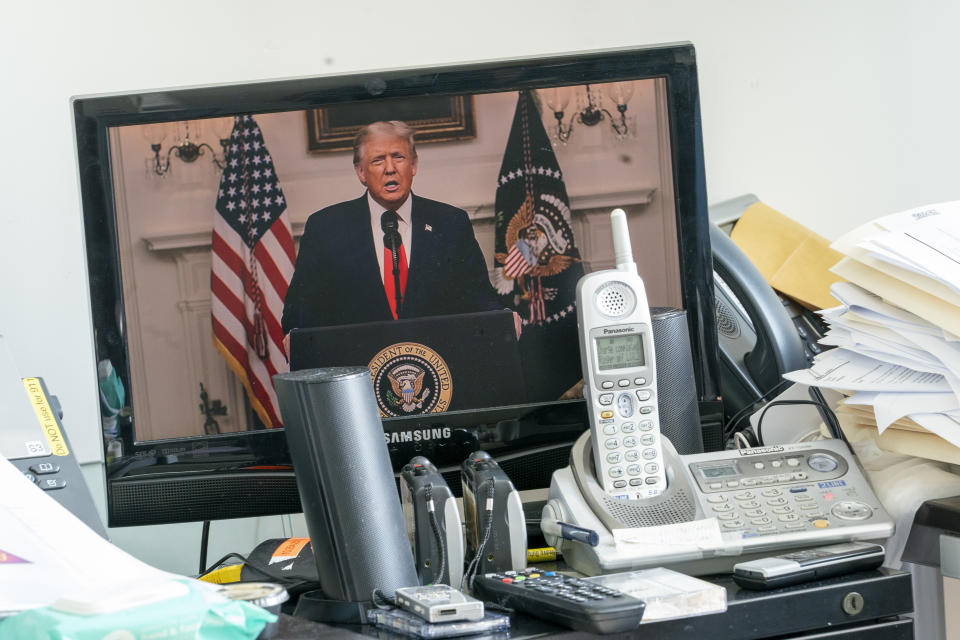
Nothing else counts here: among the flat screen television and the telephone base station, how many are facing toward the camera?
2

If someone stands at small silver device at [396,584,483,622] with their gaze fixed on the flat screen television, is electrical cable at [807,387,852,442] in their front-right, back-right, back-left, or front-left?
front-right

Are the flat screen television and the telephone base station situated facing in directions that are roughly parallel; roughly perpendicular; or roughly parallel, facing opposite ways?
roughly parallel

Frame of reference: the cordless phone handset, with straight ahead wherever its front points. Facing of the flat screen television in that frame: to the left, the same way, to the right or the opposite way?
the same way

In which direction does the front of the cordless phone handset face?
toward the camera

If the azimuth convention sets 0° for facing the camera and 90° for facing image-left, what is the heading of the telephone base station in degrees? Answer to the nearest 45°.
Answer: approximately 0°
